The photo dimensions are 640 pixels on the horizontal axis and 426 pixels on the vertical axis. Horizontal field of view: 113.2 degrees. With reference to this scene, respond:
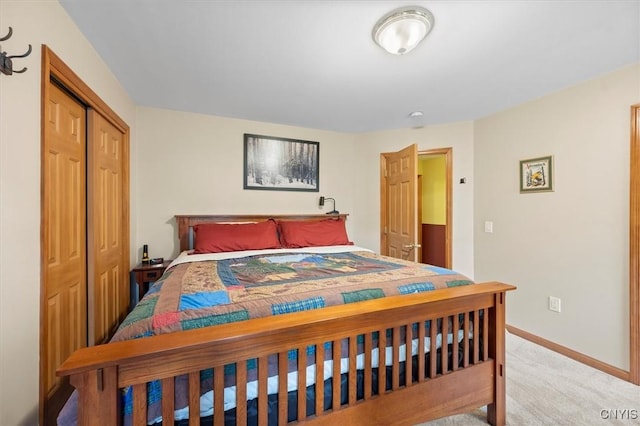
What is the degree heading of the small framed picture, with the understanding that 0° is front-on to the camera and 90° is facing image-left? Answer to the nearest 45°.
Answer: approximately 45°

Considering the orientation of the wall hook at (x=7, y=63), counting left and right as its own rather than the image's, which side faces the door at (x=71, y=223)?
left

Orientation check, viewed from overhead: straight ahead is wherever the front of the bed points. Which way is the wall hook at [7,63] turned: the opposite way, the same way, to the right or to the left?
to the left

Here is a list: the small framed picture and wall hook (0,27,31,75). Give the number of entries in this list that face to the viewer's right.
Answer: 1

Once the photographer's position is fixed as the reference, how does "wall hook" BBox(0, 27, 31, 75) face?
facing to the right of the viewer

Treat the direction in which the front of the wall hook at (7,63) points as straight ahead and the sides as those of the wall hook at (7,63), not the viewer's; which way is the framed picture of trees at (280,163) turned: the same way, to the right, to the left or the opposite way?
to the right
